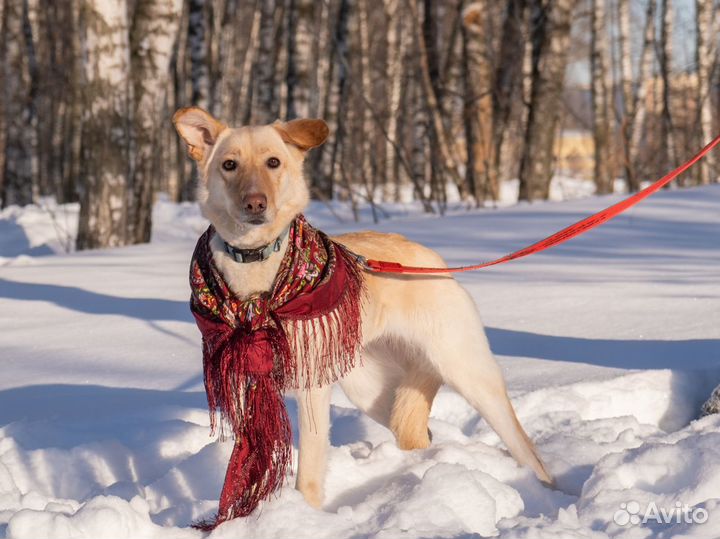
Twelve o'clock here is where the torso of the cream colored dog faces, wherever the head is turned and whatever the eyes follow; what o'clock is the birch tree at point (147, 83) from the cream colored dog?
The birch tree is roughly at 4 o'clock from the cream colored dog.

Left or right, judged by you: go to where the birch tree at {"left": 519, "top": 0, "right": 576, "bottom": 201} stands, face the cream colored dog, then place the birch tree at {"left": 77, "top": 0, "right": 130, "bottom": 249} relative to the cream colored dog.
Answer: right

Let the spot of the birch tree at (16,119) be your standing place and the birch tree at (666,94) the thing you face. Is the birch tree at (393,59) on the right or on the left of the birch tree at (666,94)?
left

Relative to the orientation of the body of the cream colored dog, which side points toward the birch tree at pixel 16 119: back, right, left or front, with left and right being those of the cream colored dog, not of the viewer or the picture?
right

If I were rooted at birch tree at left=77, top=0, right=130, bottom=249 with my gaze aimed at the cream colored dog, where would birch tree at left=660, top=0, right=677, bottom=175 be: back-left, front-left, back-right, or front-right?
back-left

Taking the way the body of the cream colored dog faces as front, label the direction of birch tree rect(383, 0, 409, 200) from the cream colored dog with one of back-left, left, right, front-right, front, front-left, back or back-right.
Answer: back-right

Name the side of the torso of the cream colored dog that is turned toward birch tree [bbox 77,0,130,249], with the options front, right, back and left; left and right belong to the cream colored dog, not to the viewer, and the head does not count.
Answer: right

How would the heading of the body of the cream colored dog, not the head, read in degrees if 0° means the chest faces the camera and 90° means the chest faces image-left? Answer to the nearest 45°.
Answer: approximately 45°
